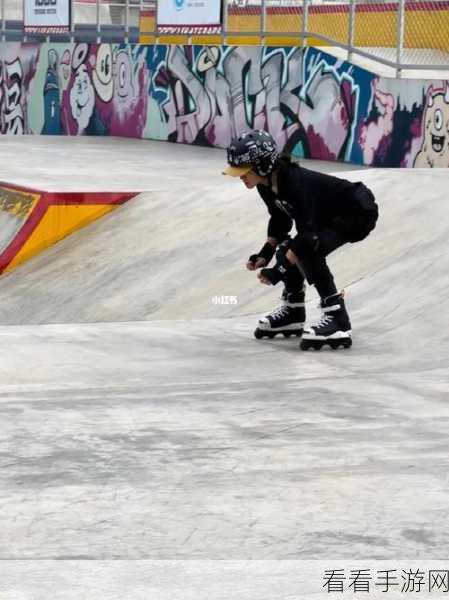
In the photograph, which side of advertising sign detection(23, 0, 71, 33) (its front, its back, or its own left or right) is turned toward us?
front

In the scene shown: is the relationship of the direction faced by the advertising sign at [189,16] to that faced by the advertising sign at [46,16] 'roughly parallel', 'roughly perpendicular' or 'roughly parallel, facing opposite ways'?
roughly parallel

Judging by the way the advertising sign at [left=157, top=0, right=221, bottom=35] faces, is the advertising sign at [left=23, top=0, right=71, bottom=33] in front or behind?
behind

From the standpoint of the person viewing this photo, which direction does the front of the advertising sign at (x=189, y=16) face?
facing the viewer

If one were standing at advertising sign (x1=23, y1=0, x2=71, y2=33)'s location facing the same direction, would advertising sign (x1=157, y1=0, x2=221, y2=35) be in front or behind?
in front

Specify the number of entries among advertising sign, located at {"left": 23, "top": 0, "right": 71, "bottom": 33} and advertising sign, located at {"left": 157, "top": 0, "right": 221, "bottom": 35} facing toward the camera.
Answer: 2
